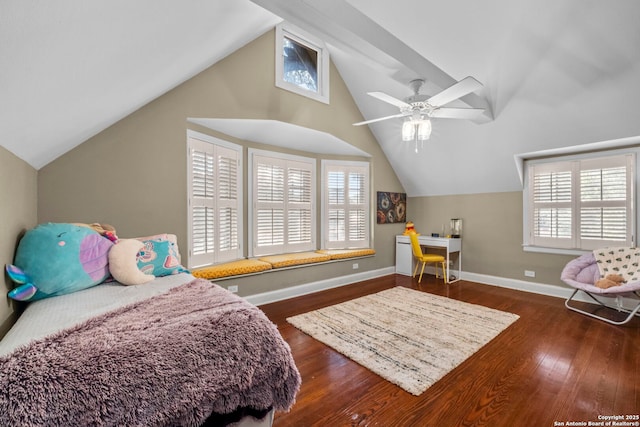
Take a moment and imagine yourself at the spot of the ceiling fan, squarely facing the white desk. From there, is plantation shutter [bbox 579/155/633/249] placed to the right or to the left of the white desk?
right

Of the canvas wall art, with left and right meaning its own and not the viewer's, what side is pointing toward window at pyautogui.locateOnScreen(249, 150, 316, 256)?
right

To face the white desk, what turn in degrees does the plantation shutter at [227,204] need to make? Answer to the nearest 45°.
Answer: approximately 45° to its left

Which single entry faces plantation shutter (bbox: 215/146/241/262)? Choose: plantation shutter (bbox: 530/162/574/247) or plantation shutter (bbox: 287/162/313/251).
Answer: plantation shutter (bbox: 530/162/574/247)

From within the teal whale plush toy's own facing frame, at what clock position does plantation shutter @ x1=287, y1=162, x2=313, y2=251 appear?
The plantation shutter is roughly at 10 o'clock from the teal whale plush toy.

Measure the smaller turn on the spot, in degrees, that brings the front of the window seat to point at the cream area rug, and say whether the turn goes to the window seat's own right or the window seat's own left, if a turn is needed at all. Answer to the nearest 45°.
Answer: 0° — it already faces it

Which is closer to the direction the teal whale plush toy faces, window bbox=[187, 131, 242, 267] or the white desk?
the white desk

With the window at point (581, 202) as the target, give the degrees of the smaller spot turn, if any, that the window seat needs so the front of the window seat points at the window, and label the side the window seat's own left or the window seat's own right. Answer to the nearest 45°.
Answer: approximately 45° to the window seat's own left

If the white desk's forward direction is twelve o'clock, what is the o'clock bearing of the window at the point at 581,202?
The window is roughly at 8 o'clock from the white desk.
